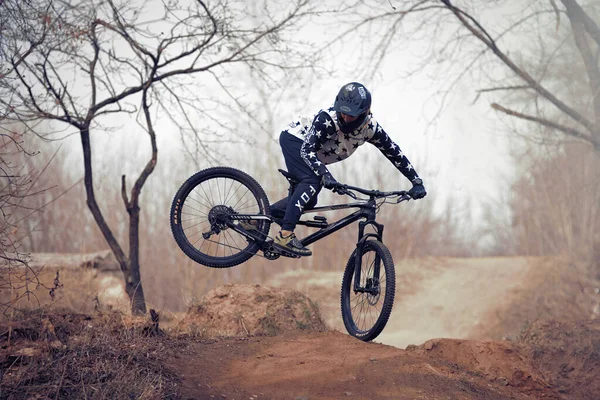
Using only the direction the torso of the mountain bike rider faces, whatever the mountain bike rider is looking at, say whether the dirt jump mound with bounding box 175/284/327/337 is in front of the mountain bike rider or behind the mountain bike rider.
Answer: behind

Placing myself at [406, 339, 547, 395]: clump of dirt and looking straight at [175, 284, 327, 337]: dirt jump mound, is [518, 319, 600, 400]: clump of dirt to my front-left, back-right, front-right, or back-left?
back-right

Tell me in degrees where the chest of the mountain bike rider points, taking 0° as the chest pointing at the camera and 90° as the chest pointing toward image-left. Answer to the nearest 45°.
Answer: approximately 315°

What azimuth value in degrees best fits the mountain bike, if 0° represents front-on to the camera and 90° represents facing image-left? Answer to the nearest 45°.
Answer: approximately 315°
